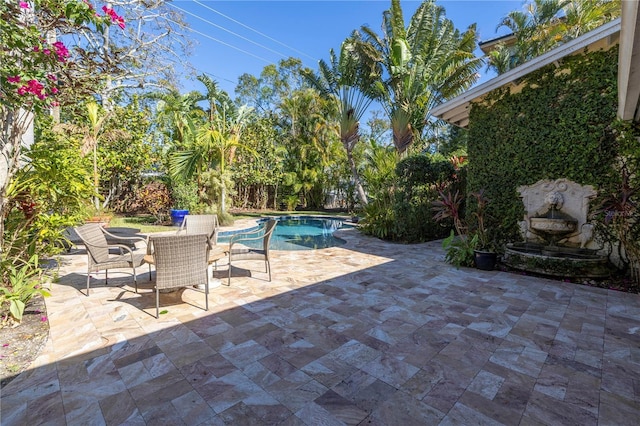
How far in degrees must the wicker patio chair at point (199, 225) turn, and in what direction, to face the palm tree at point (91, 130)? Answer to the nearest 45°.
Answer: approximately 90° to its right

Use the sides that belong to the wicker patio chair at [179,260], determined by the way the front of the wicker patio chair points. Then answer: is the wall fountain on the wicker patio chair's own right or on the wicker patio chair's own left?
on the wicker patio chair's own right

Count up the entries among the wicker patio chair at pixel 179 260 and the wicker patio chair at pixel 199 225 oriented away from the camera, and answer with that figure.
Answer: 1

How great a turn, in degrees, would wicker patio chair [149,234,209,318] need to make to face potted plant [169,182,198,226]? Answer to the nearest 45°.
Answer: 0° — it already faces it

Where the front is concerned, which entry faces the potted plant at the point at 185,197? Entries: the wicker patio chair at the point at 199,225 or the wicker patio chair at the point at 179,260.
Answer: the wicker patio chair at the point at 179,260

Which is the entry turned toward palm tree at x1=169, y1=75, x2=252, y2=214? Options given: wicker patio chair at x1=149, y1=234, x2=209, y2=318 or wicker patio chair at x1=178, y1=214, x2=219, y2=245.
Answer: wicker patio chair at x1=149, y1=234, x2=209, y2=318

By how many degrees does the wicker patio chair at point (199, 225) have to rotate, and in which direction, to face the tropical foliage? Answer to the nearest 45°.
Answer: approximately 135° to its left

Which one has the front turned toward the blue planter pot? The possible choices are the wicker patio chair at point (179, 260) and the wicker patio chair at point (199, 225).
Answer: the wicker patio chair at point (179, 260)

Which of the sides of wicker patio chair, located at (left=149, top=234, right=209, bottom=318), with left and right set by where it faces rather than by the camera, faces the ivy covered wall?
right

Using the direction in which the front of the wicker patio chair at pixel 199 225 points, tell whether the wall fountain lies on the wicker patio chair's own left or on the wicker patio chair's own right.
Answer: on the wicker patio chair's own left

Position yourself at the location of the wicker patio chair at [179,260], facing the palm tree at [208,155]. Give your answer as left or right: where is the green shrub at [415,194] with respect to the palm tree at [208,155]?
right

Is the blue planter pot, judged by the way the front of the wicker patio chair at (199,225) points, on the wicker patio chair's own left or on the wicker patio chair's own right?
on the wicker patio chair's own right

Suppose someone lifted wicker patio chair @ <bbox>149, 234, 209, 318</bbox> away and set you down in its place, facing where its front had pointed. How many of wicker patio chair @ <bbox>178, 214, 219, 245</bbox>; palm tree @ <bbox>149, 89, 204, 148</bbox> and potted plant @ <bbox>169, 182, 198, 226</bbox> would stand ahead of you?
3

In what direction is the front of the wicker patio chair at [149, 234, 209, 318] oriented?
away from the camera

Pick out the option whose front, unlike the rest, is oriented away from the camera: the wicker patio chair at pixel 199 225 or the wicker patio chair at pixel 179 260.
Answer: the wicker patio chair at pixel 179 260
